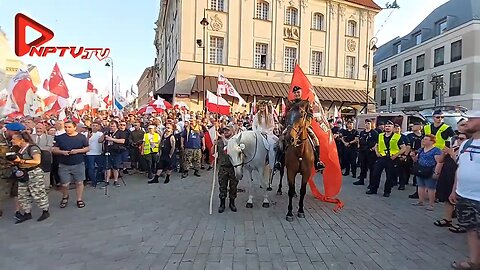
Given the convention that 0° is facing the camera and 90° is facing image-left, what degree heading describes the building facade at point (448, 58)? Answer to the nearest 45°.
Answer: approximately 45°

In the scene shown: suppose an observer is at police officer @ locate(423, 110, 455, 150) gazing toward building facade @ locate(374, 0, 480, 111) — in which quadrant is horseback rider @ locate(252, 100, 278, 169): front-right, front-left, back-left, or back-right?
back-left

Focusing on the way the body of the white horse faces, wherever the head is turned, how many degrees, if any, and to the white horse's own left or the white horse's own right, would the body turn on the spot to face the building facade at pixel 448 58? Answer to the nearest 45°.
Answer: approximately 180°

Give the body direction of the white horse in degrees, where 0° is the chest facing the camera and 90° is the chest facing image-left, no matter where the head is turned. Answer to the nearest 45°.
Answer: approximately 45°

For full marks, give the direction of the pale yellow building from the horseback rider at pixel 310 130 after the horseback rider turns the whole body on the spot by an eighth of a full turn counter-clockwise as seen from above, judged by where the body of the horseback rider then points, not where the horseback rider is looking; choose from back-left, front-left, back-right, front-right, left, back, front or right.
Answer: back-left

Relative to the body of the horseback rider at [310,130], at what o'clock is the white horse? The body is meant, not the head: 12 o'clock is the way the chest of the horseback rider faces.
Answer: The white horse is roughly at 3 o'clock from the horseback rider.
